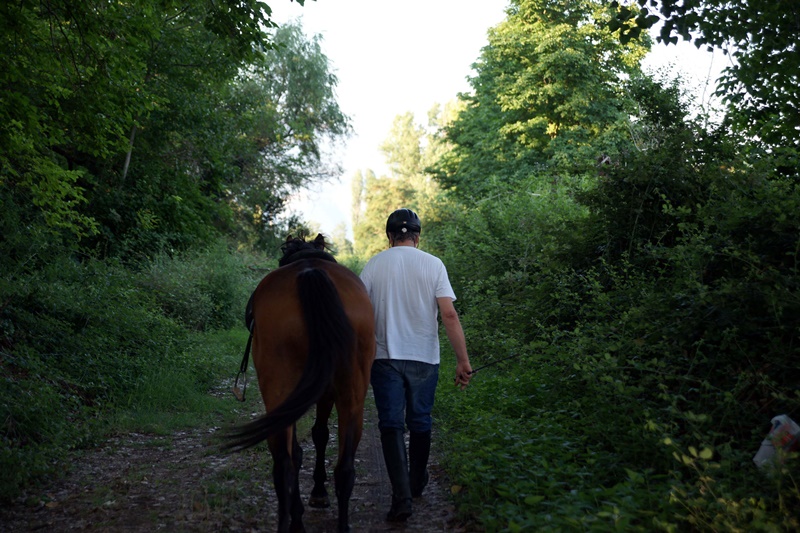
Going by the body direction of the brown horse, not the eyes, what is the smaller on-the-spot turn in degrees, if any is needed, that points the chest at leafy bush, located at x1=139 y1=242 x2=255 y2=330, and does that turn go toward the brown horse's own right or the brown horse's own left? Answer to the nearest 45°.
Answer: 0° — it already faces it

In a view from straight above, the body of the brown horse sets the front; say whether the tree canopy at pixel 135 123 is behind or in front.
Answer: in front

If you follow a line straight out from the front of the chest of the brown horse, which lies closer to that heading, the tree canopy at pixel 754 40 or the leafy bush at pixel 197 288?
the leafy bush

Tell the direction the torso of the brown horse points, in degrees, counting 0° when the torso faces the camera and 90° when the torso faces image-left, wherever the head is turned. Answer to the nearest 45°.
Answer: approximately 180°

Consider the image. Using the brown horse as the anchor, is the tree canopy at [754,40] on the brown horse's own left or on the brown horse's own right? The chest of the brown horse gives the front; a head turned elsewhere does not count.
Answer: on the brown horse's own right
